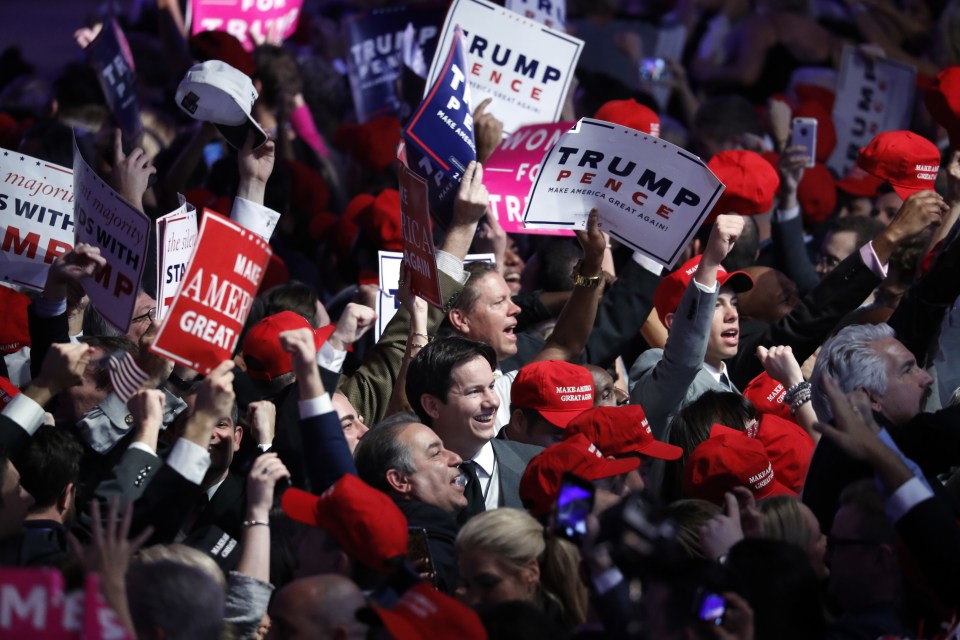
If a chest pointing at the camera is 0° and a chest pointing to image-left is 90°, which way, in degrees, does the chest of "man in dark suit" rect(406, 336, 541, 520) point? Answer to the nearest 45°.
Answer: approximately 315°

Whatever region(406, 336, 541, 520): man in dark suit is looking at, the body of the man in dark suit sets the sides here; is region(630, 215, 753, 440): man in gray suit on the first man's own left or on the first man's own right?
on the first man's own left

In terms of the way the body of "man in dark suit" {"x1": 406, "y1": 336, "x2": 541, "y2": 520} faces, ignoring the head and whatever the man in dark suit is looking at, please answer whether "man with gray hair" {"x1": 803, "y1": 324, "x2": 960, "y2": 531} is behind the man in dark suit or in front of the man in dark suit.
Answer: in front

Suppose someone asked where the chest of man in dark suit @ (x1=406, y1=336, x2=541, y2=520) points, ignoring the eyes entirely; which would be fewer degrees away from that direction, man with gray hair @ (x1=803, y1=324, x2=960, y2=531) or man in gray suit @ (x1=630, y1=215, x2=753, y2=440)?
the man with gray hair
